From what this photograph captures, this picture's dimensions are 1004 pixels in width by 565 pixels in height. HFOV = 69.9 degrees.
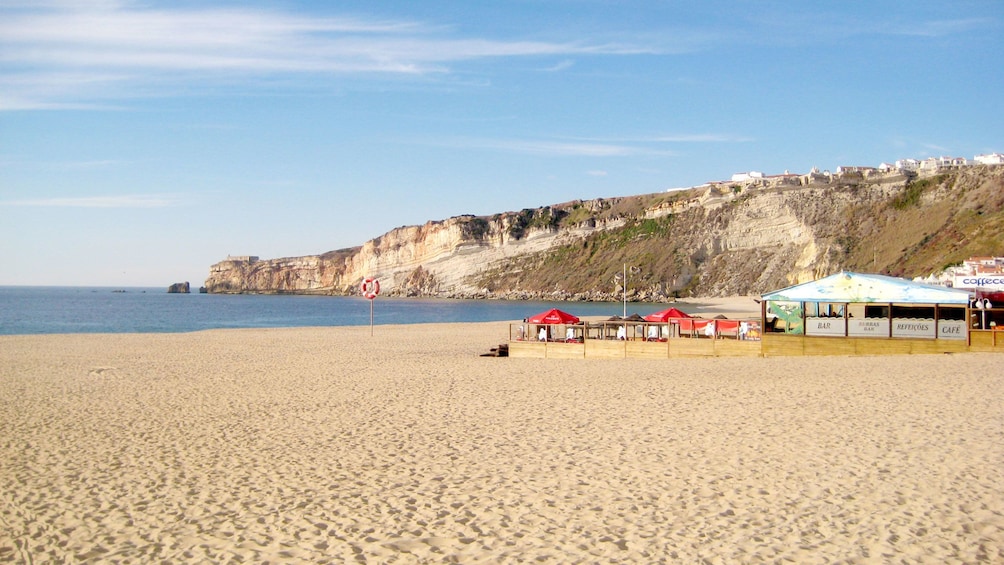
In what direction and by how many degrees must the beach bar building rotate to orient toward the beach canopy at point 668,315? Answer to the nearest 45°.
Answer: approximately 90° to its right

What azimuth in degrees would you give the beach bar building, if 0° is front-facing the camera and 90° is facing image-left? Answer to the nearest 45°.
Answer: approximately 0°
